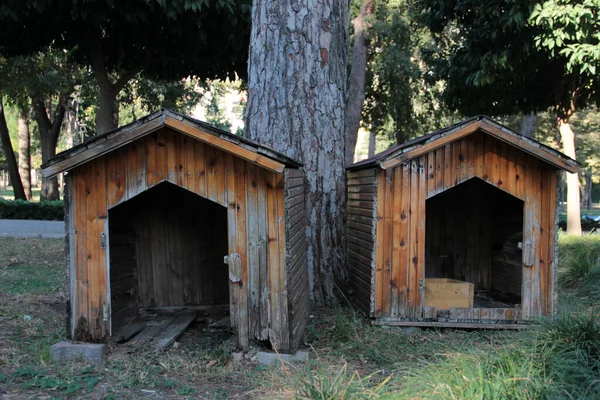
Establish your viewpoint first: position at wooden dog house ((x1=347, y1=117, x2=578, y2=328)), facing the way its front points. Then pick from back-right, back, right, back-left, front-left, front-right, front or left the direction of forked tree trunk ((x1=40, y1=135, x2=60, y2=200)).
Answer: back-right

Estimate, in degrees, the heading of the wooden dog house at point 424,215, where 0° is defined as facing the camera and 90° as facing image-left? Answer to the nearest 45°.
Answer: approximately 0°

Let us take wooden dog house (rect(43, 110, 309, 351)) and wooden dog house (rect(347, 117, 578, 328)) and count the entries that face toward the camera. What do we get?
2

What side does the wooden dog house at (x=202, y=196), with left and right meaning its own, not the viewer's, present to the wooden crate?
left

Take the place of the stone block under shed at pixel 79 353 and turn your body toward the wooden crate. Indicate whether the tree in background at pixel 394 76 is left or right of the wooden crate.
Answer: left

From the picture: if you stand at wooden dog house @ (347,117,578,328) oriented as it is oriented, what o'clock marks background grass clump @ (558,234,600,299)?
The background grass clump is roughly at 7 o'clock from the wooden dog house.

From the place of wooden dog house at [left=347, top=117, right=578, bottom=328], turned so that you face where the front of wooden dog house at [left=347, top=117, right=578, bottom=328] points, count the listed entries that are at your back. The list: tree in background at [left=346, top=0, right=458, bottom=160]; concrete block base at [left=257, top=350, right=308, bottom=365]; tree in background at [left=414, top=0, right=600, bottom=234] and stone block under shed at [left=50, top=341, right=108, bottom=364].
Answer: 2

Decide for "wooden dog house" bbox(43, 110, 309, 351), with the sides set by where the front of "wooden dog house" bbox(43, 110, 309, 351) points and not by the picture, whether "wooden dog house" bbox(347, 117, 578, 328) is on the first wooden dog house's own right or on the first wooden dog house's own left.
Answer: on the first wooden dog house's own left
